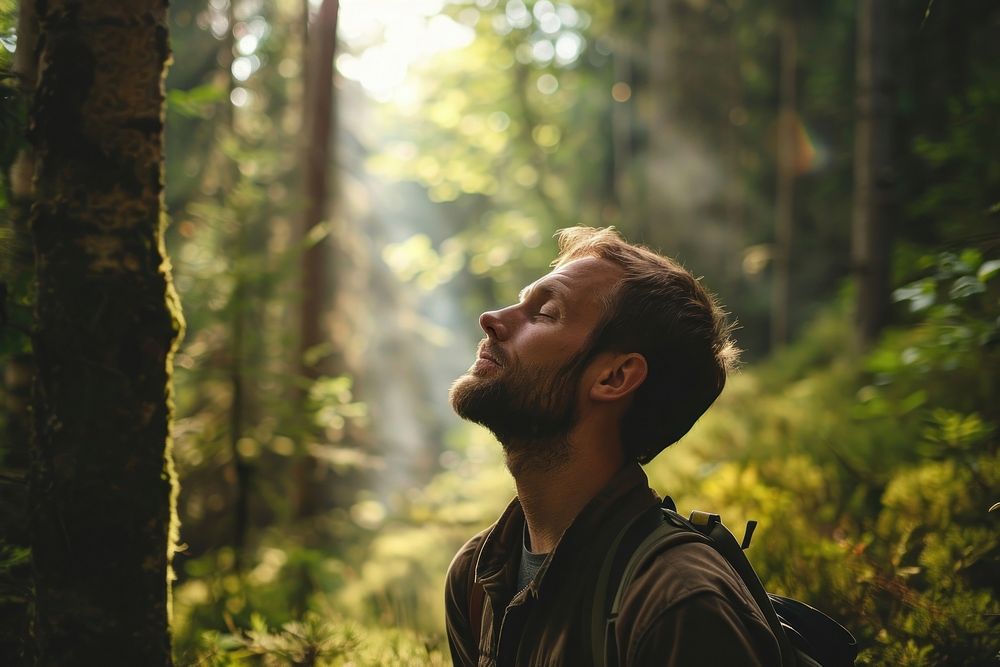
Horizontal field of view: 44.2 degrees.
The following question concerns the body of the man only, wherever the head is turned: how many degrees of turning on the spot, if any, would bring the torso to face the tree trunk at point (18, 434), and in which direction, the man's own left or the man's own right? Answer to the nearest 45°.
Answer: approximately 45° to the man's own right

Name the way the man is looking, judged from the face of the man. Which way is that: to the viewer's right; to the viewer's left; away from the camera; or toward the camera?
to the viewer's left

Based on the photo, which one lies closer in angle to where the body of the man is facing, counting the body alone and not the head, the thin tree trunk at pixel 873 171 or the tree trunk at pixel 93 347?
the tree trunk

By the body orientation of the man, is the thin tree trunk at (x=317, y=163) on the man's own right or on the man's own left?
on the man's own right

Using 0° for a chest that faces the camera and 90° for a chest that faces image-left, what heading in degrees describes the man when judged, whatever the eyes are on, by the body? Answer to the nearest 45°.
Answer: approximately 45°

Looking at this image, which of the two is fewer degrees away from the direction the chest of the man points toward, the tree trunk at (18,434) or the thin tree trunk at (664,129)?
the tree trunk

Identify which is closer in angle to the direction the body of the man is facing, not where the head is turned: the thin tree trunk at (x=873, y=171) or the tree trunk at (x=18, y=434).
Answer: the tree trunk

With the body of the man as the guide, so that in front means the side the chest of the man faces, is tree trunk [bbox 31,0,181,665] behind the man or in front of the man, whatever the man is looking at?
in front

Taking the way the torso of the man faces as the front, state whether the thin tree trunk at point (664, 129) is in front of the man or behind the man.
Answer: behind

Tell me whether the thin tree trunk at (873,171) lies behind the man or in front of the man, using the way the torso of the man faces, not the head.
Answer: behind
